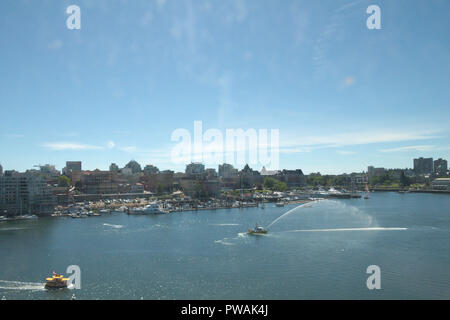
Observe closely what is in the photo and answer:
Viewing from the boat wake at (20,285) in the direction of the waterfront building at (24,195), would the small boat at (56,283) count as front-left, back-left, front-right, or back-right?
back-right

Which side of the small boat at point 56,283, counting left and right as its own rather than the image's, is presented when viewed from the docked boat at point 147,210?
left

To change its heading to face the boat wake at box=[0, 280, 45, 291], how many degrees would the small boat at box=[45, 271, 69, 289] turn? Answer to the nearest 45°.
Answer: approximately 135° to its left

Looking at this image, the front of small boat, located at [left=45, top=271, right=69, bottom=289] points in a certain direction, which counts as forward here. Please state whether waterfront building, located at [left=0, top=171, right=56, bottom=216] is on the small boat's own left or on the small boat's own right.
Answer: on the small boat's own left

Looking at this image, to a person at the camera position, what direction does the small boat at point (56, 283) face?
facing to the right of the viewer
